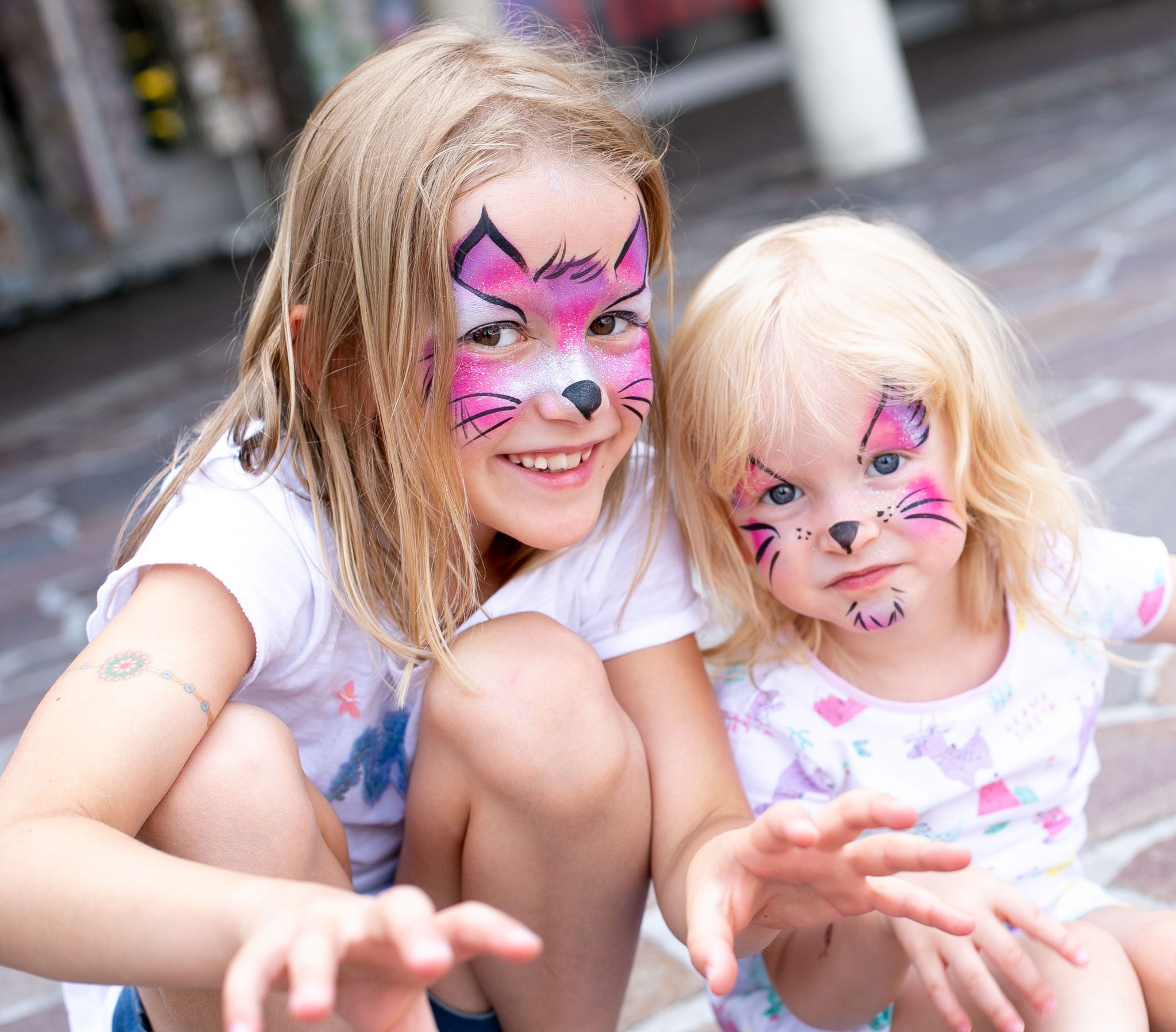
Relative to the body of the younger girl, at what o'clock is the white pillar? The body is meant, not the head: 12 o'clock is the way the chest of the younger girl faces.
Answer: The white pillar is roughly at 6 o'clock from the younger girl.

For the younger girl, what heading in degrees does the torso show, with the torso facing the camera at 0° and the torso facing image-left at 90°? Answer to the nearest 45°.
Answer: approximately 0°
